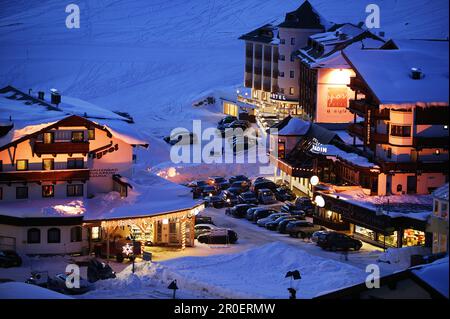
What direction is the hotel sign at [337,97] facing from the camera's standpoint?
toward the camera

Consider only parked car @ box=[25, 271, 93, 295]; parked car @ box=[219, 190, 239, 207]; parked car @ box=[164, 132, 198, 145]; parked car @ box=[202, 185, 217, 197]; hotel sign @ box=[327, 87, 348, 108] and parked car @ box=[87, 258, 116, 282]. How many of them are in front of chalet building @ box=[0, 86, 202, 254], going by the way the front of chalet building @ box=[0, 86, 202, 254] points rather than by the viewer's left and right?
2

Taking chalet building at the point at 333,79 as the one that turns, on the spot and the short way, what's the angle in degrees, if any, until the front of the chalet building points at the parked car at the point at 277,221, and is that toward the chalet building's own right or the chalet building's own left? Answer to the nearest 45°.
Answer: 0° — it already faces it

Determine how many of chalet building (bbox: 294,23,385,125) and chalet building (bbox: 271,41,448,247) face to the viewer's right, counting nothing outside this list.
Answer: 0

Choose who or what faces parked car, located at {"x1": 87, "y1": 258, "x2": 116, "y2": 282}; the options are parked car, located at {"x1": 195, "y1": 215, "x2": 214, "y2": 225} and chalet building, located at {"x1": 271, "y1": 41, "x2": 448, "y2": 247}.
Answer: the chalet building

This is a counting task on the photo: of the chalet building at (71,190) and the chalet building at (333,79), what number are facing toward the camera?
2

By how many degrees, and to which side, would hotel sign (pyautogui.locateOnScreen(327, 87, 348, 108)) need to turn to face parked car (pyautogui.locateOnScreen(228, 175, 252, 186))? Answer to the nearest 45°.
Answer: approximately 45° to its right

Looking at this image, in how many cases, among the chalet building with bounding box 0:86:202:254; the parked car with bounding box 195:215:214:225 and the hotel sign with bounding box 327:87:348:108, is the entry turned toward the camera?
2

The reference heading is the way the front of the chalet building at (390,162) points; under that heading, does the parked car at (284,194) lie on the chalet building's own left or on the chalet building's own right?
on the chalet building's own right

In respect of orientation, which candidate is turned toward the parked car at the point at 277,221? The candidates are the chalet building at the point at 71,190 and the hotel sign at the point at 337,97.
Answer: the hotel sign

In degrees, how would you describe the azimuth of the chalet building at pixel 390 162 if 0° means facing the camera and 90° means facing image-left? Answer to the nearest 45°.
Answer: approximately 45°

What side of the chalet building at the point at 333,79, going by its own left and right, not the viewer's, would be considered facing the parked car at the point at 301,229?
front

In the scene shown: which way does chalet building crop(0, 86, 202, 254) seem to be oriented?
toward the camera
